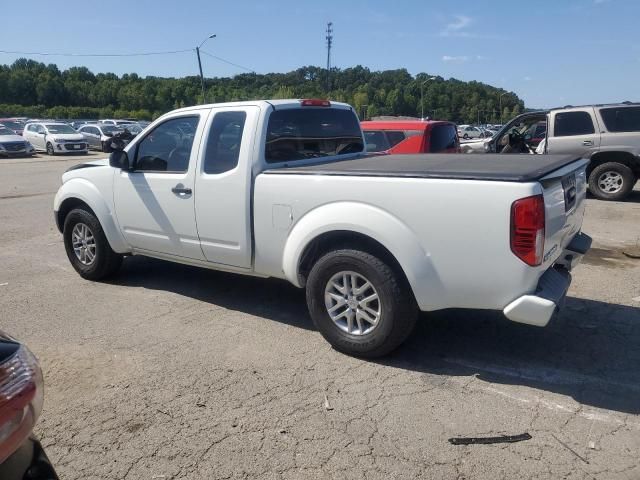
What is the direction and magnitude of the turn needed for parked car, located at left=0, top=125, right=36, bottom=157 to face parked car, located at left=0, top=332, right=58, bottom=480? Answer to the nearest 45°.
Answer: approximately 45° to its right

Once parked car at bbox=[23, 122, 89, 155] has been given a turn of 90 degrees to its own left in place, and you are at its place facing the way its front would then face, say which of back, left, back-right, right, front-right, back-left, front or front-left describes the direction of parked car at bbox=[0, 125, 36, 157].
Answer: back

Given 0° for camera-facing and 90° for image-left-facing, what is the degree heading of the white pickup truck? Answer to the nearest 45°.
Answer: approximately 135°

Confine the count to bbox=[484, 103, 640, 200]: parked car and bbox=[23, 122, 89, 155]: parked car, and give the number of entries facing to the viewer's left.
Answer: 1

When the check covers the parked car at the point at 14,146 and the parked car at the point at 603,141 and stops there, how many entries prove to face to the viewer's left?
1

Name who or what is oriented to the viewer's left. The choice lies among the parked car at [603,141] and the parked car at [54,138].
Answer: the parked car at [603,141]

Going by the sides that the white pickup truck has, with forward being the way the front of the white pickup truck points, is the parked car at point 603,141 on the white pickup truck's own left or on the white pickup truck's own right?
on the white pickup truck's own right

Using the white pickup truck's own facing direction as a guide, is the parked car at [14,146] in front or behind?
in front

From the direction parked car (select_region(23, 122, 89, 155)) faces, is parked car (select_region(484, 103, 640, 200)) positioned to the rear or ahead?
ahead

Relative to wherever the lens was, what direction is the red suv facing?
facing away from the viewer and to the left of the viewer

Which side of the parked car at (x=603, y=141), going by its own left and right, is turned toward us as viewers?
left

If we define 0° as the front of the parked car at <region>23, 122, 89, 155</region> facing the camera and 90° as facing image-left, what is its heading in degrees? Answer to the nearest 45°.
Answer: approximately 315°

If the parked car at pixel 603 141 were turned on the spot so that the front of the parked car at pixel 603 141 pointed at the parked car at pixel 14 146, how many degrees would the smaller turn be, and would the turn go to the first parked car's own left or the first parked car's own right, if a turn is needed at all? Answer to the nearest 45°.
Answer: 0° — it already faces it

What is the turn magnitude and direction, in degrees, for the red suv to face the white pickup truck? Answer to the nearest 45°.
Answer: approximately 135° to its left

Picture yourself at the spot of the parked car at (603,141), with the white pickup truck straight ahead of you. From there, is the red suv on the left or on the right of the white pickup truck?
right
